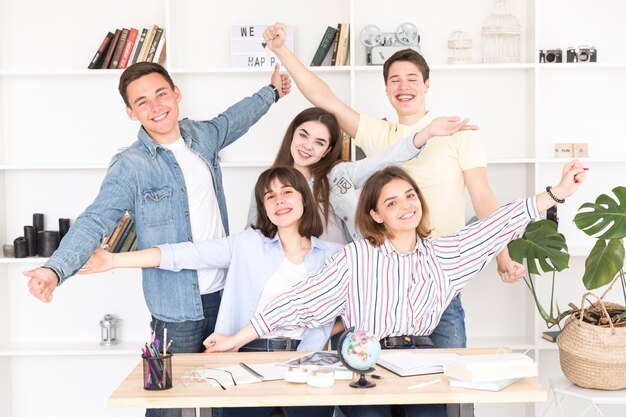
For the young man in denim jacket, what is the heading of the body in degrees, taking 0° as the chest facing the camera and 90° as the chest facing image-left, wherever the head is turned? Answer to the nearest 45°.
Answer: approximately 315°

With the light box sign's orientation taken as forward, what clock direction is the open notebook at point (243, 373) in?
The open notebook is roughly at 12 o'clock from the light box sign.

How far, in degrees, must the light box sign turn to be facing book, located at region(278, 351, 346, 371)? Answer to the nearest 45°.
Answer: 0° — it already faces it

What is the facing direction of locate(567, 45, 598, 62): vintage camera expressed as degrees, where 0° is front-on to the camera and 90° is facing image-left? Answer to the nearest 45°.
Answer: approximately 0°
